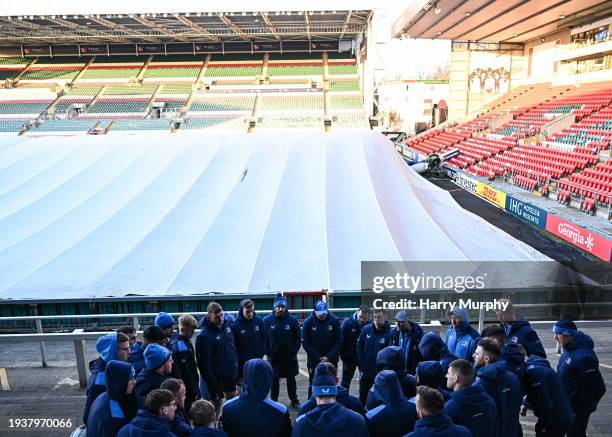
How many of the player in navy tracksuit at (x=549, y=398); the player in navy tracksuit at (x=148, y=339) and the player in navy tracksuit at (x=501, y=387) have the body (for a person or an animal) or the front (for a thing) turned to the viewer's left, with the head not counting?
2

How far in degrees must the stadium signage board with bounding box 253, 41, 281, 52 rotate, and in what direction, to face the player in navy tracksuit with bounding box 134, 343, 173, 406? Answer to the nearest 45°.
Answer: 0° — it already faces them

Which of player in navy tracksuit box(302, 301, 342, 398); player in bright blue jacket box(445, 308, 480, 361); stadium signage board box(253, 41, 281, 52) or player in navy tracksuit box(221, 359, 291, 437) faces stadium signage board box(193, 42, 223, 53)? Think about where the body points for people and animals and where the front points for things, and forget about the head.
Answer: player in navy tracksuit box(221, 359, 291, 437)

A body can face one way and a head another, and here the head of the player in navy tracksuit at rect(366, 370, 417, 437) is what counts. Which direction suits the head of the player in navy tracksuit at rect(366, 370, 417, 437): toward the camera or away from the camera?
away from the camera

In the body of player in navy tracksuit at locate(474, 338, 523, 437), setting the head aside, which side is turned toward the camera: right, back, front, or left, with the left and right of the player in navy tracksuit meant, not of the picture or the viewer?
left

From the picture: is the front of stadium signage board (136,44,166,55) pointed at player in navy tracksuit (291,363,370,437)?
yes

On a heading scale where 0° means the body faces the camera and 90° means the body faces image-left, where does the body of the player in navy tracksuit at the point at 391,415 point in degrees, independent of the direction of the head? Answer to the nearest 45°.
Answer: approximately 180°

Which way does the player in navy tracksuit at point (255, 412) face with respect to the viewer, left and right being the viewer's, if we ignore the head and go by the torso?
facing away from the viewer

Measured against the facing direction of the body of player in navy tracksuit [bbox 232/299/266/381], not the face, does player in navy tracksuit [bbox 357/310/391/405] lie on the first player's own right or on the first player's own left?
on the first player's own left
